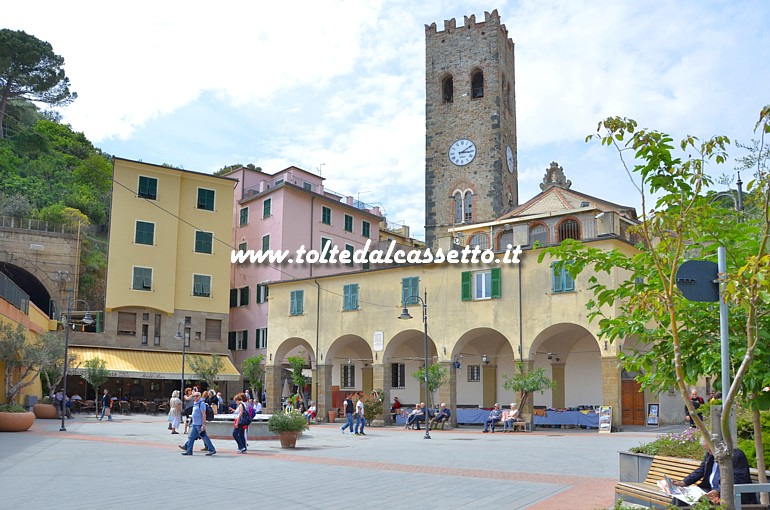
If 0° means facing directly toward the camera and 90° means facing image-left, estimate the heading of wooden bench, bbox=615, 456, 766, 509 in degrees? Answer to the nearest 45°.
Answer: approximately 45°

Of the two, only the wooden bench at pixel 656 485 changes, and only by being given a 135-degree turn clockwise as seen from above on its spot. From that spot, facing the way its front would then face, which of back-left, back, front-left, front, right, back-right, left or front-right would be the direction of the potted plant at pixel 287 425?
front-left

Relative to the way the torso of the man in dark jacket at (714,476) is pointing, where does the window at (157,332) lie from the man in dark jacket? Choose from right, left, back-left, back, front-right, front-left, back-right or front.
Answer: right

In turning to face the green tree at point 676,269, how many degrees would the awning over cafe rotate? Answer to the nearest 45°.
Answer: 0° — it already faces it

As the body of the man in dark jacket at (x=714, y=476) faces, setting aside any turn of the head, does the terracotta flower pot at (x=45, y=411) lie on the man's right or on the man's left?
on the man's right

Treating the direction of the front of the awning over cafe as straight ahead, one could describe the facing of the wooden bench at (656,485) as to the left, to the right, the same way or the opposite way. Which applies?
to the right

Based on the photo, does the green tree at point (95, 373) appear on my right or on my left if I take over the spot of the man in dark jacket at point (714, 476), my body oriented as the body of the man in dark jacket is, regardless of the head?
on my right

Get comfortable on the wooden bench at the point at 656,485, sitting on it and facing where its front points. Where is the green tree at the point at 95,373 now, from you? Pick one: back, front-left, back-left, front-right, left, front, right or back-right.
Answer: right

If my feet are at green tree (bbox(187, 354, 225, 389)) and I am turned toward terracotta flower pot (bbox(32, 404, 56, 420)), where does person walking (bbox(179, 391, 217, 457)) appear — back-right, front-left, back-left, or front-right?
front-left

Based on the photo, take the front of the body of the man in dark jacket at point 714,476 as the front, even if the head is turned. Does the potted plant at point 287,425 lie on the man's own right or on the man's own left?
on the man's own right

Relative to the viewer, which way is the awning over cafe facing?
toward the camera

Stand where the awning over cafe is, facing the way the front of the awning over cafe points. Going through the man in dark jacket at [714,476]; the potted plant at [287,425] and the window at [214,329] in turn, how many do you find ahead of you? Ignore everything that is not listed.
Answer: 2

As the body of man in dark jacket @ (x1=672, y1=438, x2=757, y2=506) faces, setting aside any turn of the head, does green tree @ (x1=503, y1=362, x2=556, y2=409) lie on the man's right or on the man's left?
on the man's right

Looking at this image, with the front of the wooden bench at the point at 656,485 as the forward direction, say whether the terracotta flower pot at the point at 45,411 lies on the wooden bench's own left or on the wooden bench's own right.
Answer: on the wooden bench's own right

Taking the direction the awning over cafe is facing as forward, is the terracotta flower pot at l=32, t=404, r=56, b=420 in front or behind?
in front

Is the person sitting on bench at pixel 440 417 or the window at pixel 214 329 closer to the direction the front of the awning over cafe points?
the person sitting on bench

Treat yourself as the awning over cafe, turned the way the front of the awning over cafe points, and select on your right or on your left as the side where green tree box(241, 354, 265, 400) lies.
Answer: on your left
